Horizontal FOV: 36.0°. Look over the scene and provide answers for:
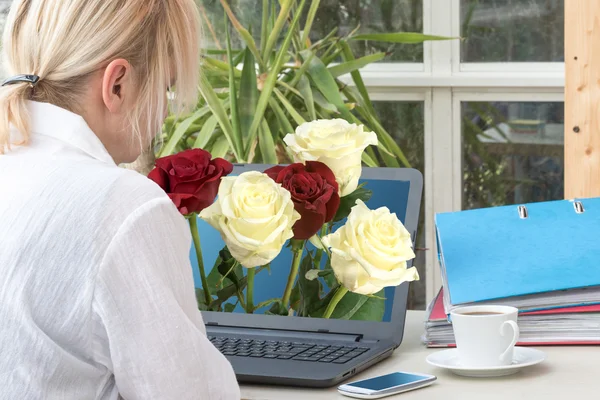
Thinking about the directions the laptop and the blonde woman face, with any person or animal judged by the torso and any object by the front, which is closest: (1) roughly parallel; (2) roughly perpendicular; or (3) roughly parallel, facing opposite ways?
roughly parallel, facing opposite ways

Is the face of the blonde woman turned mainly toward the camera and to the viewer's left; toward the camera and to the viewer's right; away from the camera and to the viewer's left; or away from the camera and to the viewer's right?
away from the camera and to the viewer's right

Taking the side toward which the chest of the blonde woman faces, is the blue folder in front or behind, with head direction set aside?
in front

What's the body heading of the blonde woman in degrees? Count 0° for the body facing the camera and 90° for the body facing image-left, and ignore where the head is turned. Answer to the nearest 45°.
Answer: approximately 225°

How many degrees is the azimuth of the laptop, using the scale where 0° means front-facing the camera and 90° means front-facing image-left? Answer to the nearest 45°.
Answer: approximately 45°
